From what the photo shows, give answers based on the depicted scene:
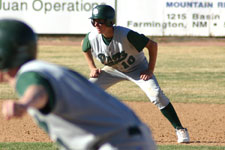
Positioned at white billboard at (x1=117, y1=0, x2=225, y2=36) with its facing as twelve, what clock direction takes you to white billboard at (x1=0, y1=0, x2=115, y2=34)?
white billboard at (x1=0, y1=0, x2=115, y2=34) is roughly at 3 o'clock from white billboard at (x1=117, y1=0, x2=225, y2=36).

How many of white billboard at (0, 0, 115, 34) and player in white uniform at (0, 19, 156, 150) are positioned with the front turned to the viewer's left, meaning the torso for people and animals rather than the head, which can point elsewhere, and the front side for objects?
1

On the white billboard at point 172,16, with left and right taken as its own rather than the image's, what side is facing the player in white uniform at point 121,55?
front

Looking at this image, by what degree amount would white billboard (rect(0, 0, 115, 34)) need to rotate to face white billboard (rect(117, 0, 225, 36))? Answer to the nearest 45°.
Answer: approximately 90° to its left

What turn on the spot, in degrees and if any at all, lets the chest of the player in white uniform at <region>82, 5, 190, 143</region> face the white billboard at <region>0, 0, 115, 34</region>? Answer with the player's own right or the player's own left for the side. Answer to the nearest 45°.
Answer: approximately 135° to the player's own right

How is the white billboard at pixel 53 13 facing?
toward the camera

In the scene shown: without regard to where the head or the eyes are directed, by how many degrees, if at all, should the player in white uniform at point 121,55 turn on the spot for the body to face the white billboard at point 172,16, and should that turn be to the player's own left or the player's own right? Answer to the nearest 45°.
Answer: approximately 135° to the player's own right

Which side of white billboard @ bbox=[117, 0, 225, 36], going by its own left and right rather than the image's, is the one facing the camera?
front

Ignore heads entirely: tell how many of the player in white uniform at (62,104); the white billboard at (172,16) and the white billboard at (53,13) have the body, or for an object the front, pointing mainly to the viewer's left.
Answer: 1

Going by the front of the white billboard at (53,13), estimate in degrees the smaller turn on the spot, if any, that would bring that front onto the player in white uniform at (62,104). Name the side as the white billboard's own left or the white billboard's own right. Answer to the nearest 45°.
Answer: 0° — it already faces them

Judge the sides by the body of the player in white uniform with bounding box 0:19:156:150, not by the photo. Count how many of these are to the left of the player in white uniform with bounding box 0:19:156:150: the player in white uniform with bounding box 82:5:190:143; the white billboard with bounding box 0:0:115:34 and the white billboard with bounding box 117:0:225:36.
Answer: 0

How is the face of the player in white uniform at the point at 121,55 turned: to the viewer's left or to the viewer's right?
to the viewer's left

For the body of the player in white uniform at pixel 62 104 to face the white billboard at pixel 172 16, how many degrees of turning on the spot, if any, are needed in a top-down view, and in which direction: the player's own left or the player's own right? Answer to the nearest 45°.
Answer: approximately 90° to the player's own right
